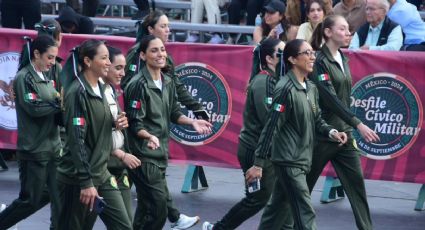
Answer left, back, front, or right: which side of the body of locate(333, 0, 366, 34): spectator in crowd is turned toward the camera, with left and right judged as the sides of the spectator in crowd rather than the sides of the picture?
front

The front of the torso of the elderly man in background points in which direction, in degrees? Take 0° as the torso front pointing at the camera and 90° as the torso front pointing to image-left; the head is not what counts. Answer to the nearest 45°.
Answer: approximately 45°

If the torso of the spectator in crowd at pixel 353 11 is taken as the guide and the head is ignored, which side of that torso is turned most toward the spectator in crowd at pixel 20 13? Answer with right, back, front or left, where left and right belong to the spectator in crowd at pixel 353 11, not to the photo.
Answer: right

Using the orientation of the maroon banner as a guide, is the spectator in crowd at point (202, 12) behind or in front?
behind

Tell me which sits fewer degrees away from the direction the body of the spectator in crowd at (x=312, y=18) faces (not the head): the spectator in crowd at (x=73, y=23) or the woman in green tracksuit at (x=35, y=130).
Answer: the woman in green tracksuit

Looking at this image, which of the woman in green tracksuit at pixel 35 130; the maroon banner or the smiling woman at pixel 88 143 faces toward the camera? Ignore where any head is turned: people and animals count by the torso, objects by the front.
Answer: the maroon banner

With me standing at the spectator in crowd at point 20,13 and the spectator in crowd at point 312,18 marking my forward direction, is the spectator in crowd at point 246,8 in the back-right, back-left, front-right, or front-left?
front-left
